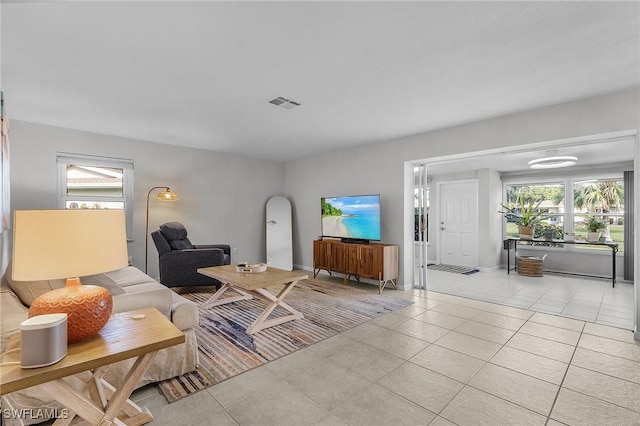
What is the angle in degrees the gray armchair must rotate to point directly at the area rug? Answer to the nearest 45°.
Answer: approximately 45° to its right

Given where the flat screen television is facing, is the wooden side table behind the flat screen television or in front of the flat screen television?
in front

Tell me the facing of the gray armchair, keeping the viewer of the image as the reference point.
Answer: facing to the right of the viewer

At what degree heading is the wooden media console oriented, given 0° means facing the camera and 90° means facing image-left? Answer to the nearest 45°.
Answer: approximately 45°

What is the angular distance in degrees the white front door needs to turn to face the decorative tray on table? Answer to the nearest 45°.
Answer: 0° — it already faces it

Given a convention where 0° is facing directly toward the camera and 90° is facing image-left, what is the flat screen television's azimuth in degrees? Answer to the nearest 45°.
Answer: approximately 45°

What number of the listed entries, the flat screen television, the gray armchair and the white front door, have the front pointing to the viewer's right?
1

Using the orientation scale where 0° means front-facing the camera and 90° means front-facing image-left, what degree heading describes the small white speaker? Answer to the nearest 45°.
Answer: approximately 315°

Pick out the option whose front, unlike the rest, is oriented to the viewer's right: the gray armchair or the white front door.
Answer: the gray armchair

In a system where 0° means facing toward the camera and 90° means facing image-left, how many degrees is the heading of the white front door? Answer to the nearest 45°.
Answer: approximately 45°
